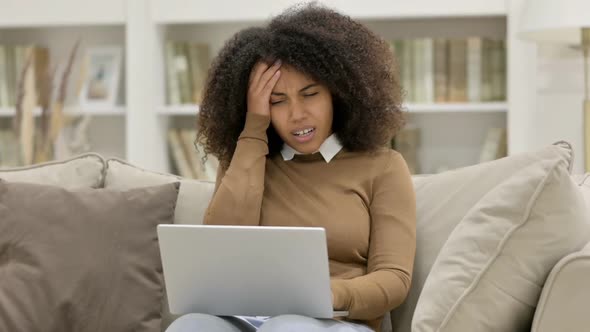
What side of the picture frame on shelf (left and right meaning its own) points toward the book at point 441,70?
left

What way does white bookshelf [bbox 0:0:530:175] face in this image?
toward the camera

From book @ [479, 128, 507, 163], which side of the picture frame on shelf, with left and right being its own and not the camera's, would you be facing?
left

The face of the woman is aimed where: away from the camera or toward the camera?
toward the camera

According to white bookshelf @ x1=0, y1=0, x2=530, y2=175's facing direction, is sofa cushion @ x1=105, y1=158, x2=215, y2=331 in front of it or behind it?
in front

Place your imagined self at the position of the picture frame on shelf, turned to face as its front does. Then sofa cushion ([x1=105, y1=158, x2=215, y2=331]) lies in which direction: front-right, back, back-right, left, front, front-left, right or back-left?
front

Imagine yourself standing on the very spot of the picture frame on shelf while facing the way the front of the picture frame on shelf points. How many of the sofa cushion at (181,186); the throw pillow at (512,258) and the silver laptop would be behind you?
0

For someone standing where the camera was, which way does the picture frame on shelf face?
facing the viewer

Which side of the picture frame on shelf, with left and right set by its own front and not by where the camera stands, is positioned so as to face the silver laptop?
front

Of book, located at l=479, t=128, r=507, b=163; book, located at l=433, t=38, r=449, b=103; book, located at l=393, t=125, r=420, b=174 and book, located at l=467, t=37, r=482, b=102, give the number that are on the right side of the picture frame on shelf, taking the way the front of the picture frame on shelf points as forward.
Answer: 0

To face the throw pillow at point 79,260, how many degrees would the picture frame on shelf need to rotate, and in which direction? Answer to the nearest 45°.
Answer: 0° — it already faces it

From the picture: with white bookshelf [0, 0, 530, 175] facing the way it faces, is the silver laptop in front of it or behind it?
in front
